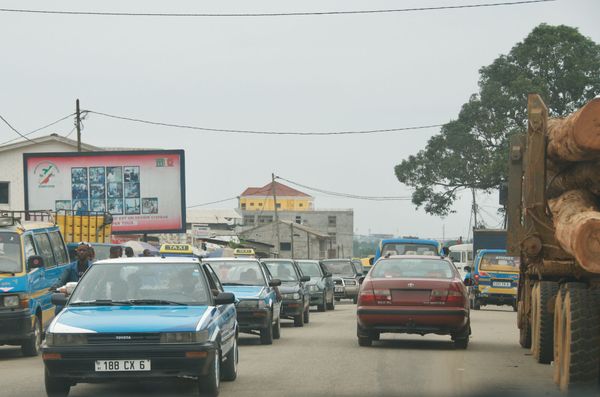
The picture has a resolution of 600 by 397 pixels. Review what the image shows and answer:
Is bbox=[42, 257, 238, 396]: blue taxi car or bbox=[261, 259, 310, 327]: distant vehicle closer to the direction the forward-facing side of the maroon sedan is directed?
the distant vehicle

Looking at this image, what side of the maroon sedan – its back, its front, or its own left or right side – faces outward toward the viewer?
back

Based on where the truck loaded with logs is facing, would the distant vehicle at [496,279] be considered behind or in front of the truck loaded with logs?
in front

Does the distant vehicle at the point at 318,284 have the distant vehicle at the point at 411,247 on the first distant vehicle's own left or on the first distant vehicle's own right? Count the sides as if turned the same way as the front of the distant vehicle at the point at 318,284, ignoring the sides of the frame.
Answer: on the first distant vehicle's own left

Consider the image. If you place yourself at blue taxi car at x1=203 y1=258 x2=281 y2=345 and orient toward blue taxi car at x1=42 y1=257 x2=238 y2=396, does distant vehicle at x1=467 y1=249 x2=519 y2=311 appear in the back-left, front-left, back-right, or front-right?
back-left

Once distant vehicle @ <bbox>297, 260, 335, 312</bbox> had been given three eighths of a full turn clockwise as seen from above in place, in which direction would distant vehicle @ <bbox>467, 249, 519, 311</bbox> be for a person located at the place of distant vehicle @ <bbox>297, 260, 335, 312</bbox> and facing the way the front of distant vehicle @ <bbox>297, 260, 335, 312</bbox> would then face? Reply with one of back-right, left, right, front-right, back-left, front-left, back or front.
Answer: right

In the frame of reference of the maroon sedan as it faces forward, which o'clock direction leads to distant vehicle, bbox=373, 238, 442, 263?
The distant vehicle is roughly at 12 o'clock from the maroon sedan.

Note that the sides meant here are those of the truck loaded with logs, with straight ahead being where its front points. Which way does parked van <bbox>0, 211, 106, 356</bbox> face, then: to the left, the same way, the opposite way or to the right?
the opposite way

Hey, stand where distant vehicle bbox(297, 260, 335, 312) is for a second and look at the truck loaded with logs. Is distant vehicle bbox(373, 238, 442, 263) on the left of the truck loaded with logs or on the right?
left

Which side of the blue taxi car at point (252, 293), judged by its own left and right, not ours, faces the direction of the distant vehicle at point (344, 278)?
back

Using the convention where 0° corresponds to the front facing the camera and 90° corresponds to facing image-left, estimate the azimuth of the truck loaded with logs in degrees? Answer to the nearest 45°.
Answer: approximately 180°

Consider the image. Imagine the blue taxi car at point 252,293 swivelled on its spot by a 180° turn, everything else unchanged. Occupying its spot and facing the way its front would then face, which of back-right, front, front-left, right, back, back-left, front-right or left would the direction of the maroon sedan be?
back-right

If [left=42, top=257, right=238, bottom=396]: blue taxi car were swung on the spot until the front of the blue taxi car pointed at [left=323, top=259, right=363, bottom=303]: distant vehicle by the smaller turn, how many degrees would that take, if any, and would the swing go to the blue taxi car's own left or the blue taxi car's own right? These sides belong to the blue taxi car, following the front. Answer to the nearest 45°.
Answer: approximately 180°

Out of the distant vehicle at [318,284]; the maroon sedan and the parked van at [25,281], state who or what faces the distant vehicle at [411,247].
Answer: the maroon sedan

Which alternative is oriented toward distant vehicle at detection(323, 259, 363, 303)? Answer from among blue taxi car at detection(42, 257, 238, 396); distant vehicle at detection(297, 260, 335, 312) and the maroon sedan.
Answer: the maroon sedan

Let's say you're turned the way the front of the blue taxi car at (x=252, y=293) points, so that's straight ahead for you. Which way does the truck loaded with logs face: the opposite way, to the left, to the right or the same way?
the opposite way

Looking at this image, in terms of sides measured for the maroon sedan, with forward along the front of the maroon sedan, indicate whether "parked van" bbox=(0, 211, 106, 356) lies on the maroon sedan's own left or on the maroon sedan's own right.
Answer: on the maroon sedan's own left

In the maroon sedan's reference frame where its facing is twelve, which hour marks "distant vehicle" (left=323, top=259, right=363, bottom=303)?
The distant vehicle is roughly at 12 o'clock from the maroon sedan.

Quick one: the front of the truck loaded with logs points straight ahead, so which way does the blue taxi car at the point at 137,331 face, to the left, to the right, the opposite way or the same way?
the opposite way
